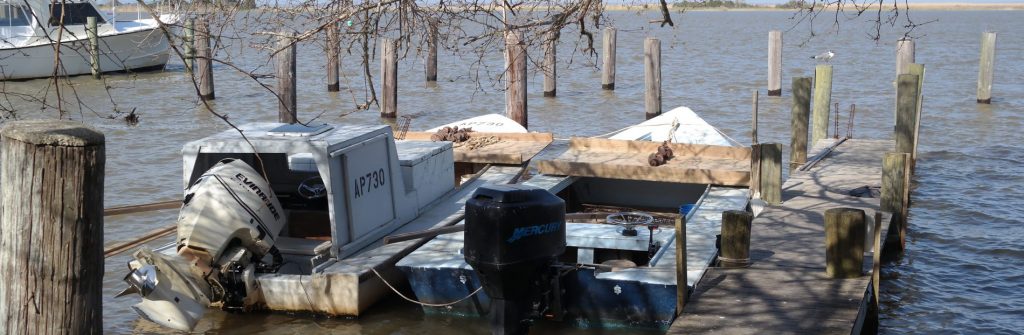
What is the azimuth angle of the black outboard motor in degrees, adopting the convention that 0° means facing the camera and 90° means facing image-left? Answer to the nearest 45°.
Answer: approximately 225°

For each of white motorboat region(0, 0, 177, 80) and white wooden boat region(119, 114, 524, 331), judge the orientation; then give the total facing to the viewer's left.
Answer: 0

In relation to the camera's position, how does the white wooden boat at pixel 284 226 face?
facing away from the viewer and to the right of the viewer

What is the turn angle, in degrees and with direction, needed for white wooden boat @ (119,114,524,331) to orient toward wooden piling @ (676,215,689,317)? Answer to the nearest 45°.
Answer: approximately 90° to its right

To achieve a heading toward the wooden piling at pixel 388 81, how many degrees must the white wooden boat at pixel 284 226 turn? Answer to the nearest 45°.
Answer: approximately 45° to its left

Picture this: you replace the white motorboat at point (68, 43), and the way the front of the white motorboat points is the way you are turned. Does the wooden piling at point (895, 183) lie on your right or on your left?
on your right

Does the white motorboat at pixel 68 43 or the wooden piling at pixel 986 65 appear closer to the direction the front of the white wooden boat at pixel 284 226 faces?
the wooden piling

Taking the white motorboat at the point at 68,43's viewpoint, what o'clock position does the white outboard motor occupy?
The white outboard motor is roughly at 3 o'clock from the white motorboat.

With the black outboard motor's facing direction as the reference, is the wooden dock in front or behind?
in front

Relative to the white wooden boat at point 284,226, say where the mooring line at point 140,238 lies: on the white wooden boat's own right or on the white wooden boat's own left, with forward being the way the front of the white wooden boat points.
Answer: on the white wooden boat's own left

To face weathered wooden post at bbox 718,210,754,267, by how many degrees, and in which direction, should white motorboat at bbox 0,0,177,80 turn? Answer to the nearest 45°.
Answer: approximately 90° to its right

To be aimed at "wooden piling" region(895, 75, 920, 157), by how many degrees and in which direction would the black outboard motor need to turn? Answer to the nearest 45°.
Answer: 0° — it already faces it
